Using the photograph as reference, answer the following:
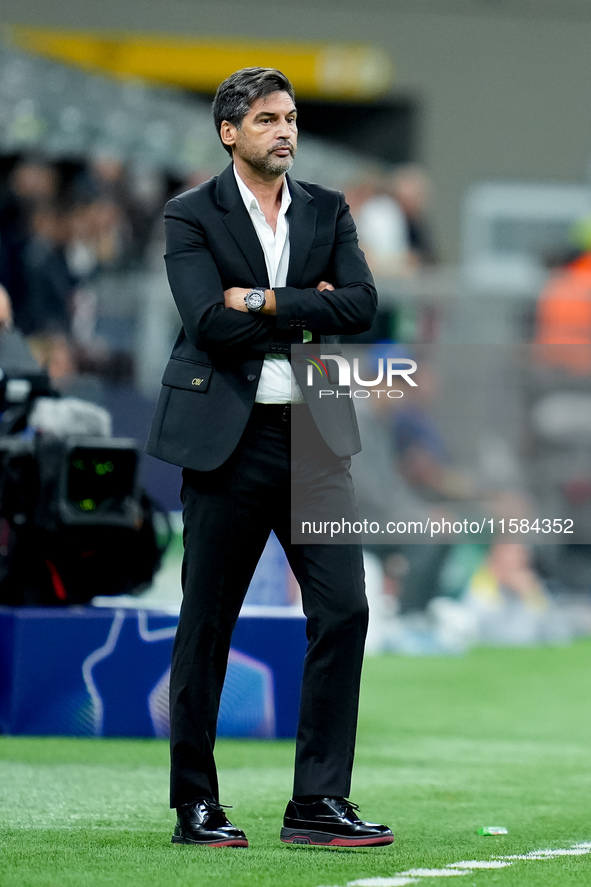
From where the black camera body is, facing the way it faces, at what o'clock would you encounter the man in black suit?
The man in black suit is roughly at 1 o'clock from the black camera body.

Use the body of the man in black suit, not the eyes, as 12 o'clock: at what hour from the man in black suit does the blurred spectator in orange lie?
The blurred spectator in orange is roughly at 8 o'clock from the man in black suit.

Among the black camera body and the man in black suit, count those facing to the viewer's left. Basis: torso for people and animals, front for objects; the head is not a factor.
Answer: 0

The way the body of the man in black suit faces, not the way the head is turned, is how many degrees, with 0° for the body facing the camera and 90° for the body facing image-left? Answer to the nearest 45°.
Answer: approximately 315°

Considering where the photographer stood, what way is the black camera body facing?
facing the viewer and to the right of the viewer
